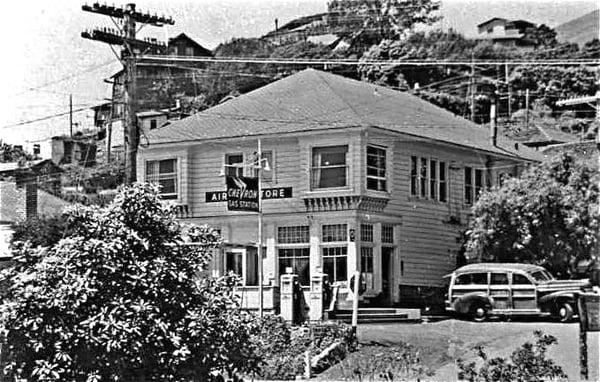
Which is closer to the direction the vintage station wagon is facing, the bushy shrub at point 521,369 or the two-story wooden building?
the bushy shrub

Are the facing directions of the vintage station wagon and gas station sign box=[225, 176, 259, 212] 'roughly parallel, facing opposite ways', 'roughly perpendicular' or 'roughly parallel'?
roughly perpendicular

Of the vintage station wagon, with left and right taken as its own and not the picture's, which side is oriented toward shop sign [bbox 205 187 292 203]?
back

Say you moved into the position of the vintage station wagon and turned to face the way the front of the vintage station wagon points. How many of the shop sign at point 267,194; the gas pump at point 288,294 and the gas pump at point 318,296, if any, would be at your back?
3

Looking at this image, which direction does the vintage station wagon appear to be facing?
to the viewer's right

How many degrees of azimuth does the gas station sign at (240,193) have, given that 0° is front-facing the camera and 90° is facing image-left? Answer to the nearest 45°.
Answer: approximately 0°

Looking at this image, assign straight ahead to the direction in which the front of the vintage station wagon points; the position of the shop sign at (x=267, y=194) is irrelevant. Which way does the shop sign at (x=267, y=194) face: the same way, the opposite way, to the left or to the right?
to the right

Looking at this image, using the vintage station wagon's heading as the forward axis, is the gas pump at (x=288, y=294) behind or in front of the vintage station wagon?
behind

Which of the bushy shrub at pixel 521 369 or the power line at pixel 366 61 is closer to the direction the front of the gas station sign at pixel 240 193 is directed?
the bushy shrub
